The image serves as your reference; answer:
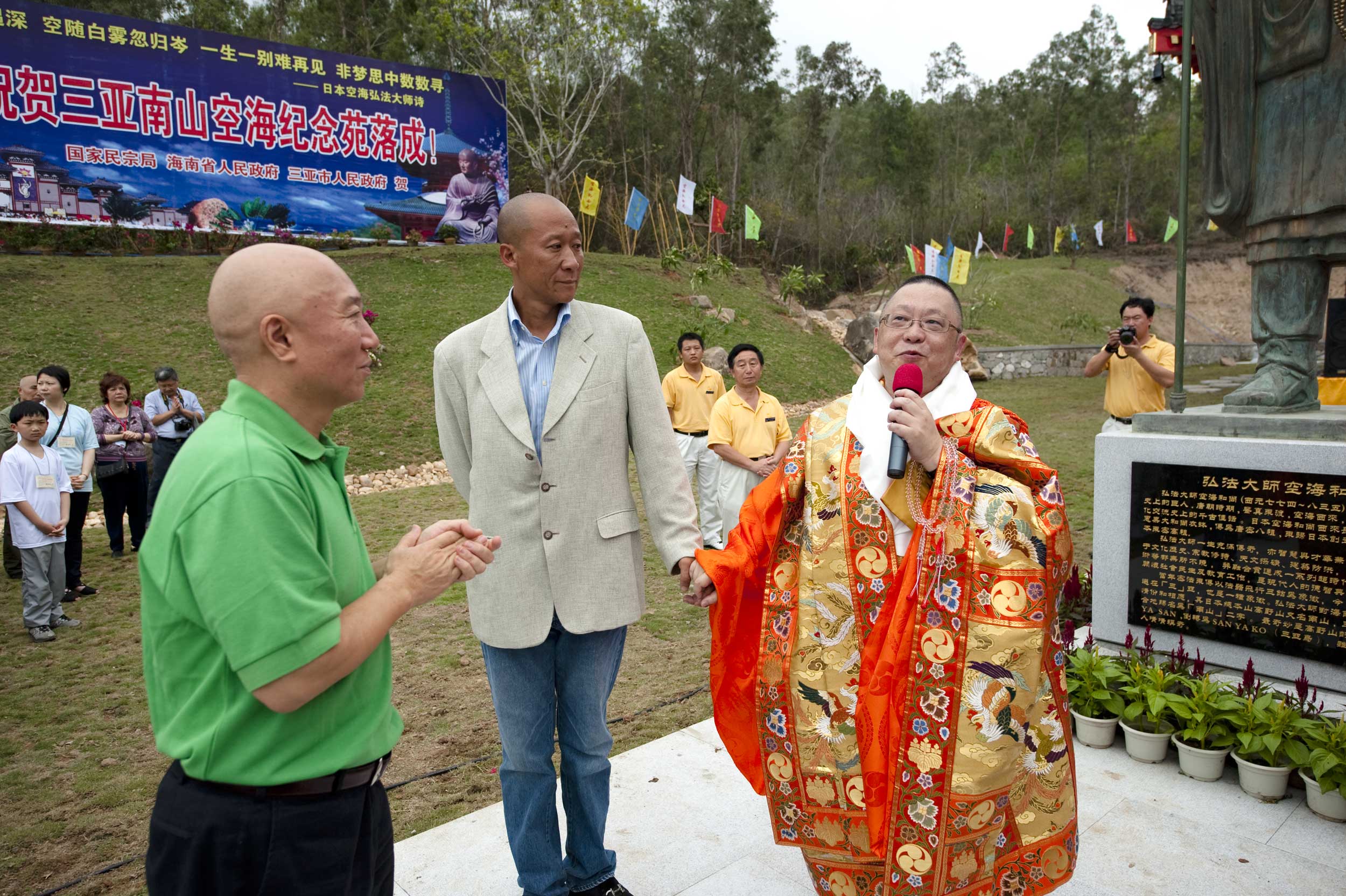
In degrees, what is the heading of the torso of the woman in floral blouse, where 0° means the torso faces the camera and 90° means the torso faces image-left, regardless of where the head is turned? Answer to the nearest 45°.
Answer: approximately 0°

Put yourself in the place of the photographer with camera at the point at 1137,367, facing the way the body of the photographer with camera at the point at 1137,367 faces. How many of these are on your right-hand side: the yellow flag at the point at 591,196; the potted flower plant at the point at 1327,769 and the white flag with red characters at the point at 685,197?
2

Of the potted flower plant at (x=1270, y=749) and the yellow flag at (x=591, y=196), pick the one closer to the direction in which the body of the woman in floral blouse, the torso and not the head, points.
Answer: the potted flower plant

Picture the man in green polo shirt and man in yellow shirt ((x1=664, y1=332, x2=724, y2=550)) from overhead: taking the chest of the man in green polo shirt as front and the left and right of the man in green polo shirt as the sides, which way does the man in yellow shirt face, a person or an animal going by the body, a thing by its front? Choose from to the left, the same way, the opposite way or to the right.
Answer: to the right

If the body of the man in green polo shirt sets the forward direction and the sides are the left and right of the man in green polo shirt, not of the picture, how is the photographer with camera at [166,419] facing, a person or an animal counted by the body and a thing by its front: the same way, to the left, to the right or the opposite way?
to the right

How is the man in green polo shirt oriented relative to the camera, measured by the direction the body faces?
to the viewer's right

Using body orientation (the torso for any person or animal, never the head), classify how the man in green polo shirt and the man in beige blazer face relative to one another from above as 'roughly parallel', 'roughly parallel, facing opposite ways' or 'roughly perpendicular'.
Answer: roughly perpendicular

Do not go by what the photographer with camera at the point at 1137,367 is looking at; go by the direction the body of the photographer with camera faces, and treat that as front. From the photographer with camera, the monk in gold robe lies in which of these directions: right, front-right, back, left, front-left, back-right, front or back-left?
front-left

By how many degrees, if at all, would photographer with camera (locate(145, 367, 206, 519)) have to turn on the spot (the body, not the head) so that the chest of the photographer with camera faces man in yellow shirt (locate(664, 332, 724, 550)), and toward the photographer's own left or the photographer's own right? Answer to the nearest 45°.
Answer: approximately 45° to the photographer's own left

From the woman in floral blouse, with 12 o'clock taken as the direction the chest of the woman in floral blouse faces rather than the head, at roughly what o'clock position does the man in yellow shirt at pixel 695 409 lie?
The man in yellow shirt is roughly at 10 o'clock from the woman in floral blouse.

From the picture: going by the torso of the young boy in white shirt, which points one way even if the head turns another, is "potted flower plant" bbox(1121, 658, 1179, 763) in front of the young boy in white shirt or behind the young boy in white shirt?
in front

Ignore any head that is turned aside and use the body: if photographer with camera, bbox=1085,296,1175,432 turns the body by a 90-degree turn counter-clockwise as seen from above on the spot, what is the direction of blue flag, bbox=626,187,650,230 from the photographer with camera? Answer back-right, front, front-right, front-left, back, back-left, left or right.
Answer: back
